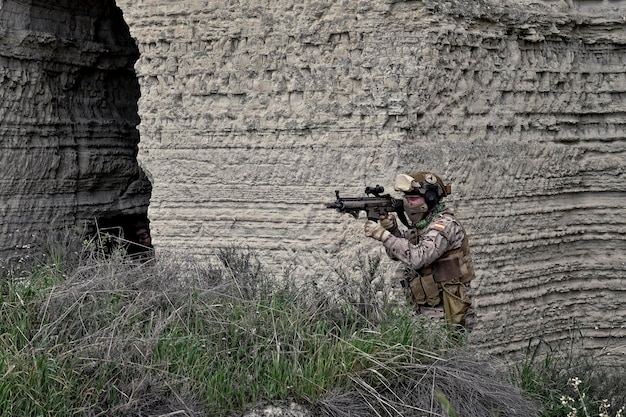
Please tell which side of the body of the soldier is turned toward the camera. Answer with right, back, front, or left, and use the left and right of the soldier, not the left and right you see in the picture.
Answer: left
